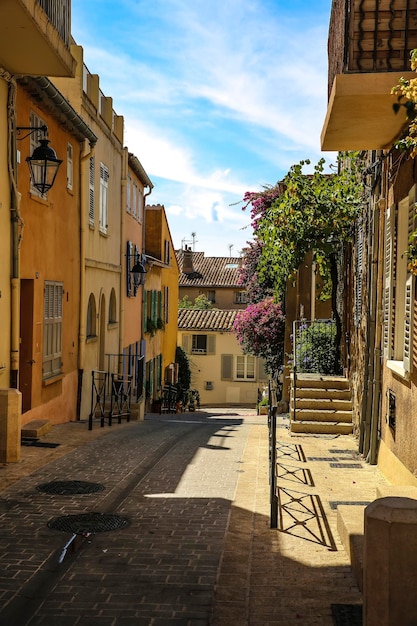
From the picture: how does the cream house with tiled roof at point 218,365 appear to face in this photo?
toward the camera

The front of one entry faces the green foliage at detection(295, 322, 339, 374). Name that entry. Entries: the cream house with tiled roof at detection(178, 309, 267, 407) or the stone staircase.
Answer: the cream house with tiled roof

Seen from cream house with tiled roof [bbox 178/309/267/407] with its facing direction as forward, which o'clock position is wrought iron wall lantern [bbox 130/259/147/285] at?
The wrought iron wall lantern is roughly at 12 o'clock from the cream house with tiled roof.

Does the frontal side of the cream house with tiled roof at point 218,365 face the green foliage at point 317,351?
yes

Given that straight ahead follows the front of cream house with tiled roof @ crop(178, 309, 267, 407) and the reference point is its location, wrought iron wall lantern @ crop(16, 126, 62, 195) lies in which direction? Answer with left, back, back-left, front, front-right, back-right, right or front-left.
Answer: front

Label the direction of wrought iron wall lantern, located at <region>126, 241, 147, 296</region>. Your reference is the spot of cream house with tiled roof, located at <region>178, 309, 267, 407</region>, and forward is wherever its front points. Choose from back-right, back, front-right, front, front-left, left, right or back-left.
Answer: front

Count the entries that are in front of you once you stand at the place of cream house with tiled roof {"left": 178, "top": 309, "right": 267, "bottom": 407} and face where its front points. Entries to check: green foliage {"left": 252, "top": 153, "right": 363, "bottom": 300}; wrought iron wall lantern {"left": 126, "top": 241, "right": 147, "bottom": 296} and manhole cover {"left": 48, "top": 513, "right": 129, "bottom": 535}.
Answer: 3
